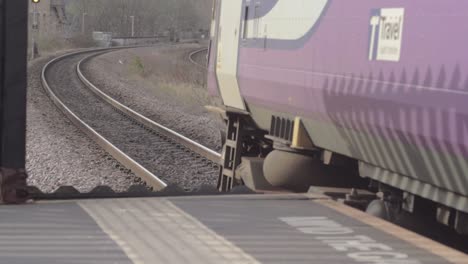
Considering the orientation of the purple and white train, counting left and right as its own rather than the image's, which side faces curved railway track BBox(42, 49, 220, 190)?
front

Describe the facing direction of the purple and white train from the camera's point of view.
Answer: facing away from the viewer and to the left of the viewer
